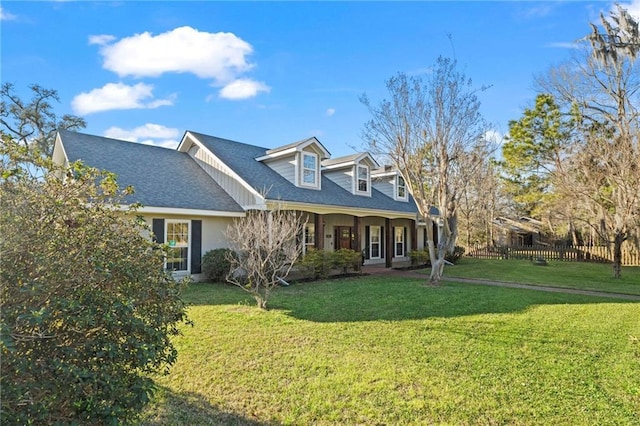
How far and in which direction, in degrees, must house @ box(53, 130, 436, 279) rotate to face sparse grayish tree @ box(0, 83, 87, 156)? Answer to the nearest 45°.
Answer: approximately 180°

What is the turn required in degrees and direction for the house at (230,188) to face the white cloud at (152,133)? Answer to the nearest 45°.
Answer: approximately 180°

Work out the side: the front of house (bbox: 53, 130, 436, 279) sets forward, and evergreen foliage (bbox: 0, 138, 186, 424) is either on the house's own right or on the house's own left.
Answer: on the house's own right

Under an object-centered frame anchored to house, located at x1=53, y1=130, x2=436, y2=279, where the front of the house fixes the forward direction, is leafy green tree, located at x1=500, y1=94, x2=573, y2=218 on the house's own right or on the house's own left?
on the house's own left

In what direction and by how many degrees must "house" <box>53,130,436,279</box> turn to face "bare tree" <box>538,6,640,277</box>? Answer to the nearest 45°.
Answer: approximately 45° to its left

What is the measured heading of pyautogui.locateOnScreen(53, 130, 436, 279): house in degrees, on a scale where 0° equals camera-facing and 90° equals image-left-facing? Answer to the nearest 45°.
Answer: approximately 315°

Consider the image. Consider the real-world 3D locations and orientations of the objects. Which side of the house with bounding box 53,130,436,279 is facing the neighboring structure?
left
